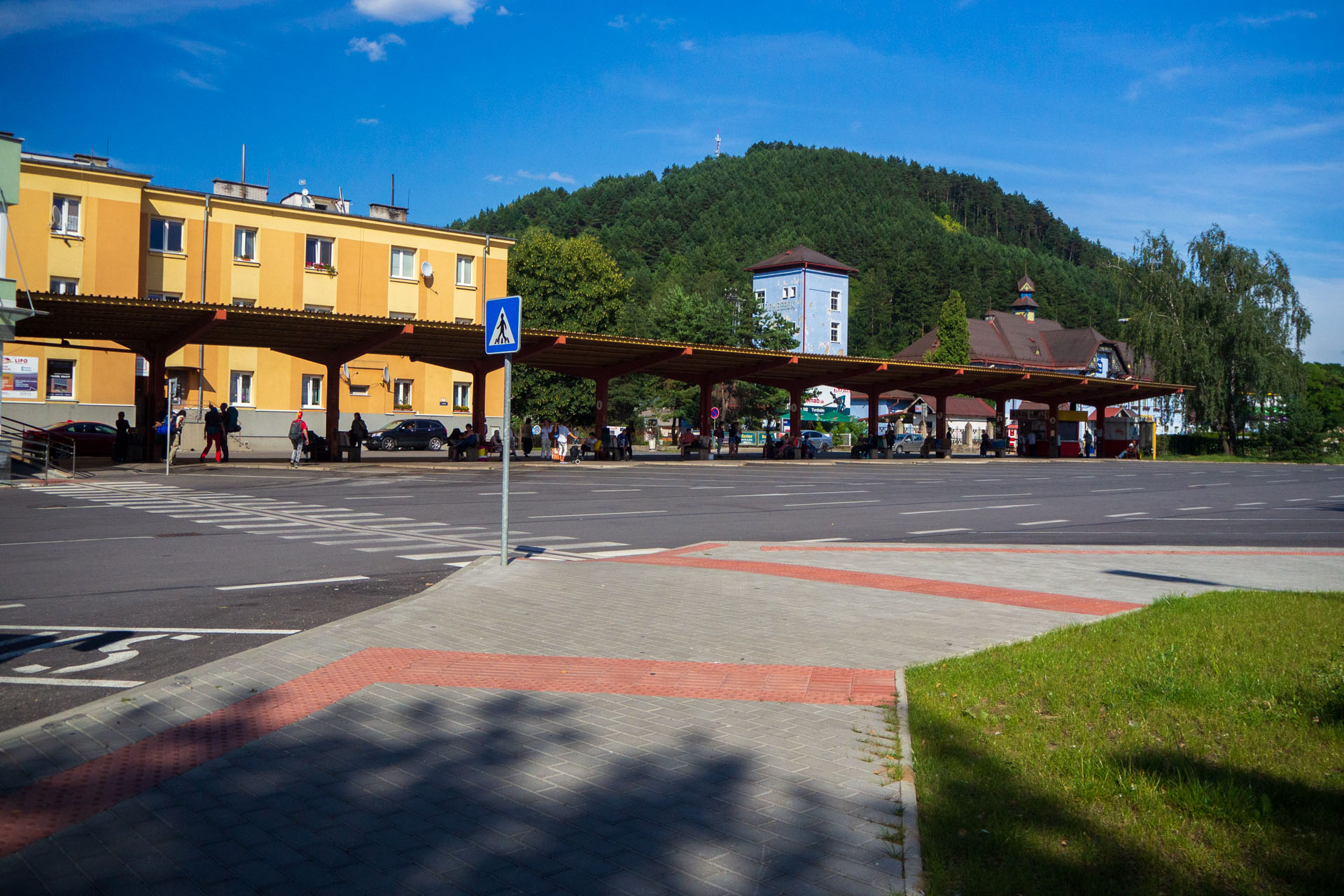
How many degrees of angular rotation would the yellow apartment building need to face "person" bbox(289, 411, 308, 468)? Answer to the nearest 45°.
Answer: approximately 45° to its right

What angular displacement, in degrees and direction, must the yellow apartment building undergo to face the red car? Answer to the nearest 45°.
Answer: approximately 45° to its right

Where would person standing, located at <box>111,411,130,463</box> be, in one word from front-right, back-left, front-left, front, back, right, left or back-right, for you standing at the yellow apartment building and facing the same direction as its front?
front-right

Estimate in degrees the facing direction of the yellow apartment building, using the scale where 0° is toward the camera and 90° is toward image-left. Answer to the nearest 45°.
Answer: approximately 315°

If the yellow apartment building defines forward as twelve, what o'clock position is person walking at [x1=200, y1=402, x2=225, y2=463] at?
The person walking is roughly at 1 o'clock from the yellow apartment building.
